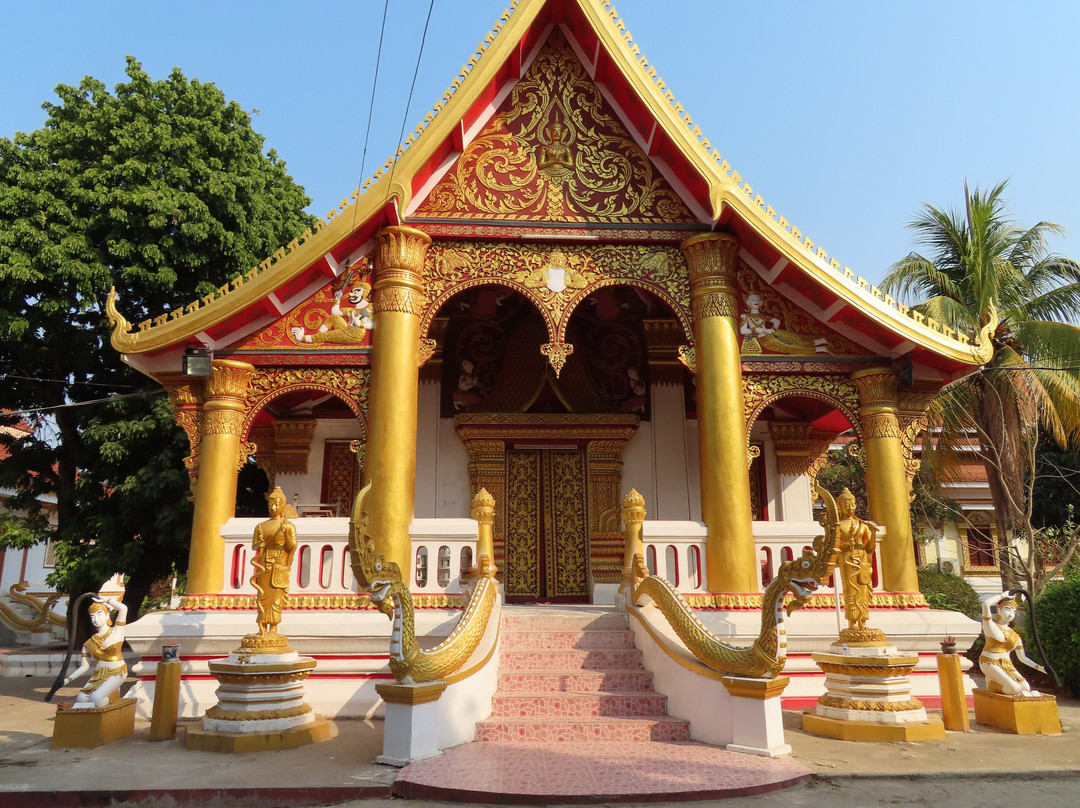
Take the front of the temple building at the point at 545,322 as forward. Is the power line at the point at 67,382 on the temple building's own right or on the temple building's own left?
on the temple building's own right

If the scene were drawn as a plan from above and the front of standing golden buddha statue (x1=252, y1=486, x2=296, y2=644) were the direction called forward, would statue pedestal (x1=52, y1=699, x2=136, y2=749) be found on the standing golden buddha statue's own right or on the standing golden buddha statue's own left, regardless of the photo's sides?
on the standing golden buddha statue's own right

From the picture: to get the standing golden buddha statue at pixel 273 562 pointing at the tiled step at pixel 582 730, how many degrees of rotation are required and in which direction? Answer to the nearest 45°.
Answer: approximately 45° to its left

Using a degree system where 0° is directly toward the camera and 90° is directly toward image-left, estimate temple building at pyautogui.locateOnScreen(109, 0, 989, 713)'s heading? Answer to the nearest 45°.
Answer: approximately 0°

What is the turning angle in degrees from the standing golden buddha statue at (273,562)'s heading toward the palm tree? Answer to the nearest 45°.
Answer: approximately 90° to its left

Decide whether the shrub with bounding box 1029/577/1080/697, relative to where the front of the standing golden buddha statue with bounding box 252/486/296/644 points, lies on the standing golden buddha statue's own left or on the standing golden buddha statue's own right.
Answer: on the standing golden buddha statue's own left

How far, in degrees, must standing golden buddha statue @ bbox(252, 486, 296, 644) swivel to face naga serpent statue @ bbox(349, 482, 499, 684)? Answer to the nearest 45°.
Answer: approximately 45° to its left

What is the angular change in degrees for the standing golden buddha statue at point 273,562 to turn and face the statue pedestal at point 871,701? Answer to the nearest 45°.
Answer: approximately 90° to its left

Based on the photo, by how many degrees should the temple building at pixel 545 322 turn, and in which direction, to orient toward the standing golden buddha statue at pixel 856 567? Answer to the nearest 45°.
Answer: approximately 45° to its left

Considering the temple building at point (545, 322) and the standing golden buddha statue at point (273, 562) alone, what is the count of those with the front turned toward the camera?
2

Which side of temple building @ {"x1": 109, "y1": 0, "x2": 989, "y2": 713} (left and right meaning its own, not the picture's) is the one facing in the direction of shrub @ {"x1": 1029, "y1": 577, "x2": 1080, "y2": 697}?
left

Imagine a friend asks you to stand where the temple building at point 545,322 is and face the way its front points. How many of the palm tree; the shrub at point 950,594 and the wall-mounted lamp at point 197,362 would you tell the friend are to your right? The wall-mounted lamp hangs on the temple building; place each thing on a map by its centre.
1

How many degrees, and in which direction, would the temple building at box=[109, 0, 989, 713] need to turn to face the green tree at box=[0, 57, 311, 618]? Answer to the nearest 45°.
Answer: approximately 135° to its right
